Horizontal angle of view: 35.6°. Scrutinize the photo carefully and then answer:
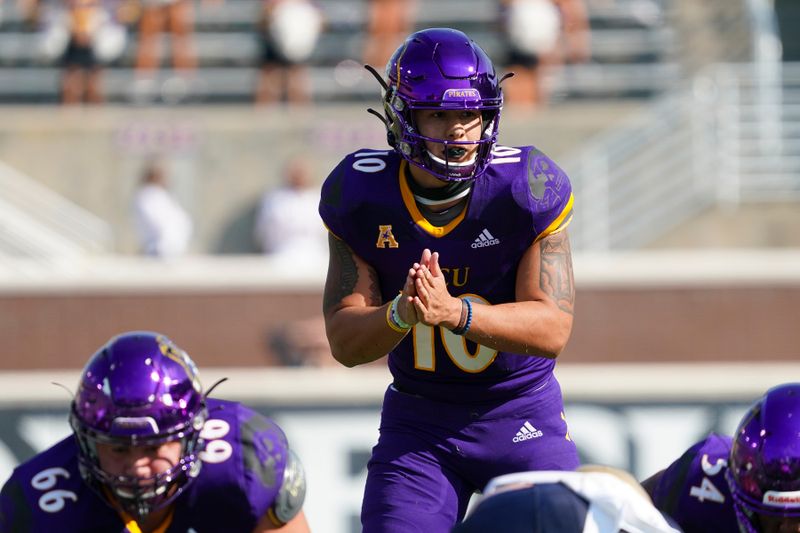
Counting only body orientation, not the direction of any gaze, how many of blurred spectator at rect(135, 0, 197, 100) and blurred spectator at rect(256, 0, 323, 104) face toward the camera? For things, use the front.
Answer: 2

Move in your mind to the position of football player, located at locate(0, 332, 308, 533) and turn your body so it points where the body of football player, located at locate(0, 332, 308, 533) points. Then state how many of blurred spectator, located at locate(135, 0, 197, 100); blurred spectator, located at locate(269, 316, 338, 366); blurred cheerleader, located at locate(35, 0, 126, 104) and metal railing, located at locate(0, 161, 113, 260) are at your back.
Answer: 4

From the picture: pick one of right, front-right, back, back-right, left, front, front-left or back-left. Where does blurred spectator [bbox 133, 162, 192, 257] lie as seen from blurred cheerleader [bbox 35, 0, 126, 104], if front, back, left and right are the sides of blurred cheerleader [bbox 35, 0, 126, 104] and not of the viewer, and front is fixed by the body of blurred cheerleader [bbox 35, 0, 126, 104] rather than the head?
front

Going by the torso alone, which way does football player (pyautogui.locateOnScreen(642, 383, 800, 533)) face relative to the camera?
toward the camera

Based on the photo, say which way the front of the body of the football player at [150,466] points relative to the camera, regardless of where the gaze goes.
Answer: toward the camera

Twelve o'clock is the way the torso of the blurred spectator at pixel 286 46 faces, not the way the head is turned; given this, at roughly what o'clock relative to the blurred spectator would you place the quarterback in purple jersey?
The quarterback in purple jersey is roughly at 12 o'clock from the blurred spectator.

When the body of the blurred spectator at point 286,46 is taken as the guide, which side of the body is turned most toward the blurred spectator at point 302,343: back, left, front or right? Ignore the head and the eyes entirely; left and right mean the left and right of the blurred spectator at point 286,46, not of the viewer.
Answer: front

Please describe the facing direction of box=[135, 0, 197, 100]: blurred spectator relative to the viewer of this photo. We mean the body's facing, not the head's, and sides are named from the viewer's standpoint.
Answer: facing the viewer

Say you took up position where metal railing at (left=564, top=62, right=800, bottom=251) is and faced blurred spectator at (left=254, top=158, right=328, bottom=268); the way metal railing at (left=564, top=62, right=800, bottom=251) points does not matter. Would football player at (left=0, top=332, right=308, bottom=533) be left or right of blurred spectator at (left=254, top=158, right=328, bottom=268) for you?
left

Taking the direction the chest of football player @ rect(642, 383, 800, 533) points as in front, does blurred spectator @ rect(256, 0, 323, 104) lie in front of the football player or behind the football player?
behind

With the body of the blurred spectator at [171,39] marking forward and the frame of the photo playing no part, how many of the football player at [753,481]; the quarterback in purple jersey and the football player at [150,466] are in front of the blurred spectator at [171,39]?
3

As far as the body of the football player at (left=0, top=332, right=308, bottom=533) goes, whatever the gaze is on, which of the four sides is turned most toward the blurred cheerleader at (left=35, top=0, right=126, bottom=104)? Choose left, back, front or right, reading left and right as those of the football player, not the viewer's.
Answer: back

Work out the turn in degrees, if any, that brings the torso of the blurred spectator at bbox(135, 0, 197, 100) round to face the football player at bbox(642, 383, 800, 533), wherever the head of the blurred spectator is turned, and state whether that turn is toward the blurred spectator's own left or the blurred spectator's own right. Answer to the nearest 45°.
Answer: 0° — they already face them

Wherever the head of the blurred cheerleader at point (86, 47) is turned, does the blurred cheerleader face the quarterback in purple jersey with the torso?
yes
